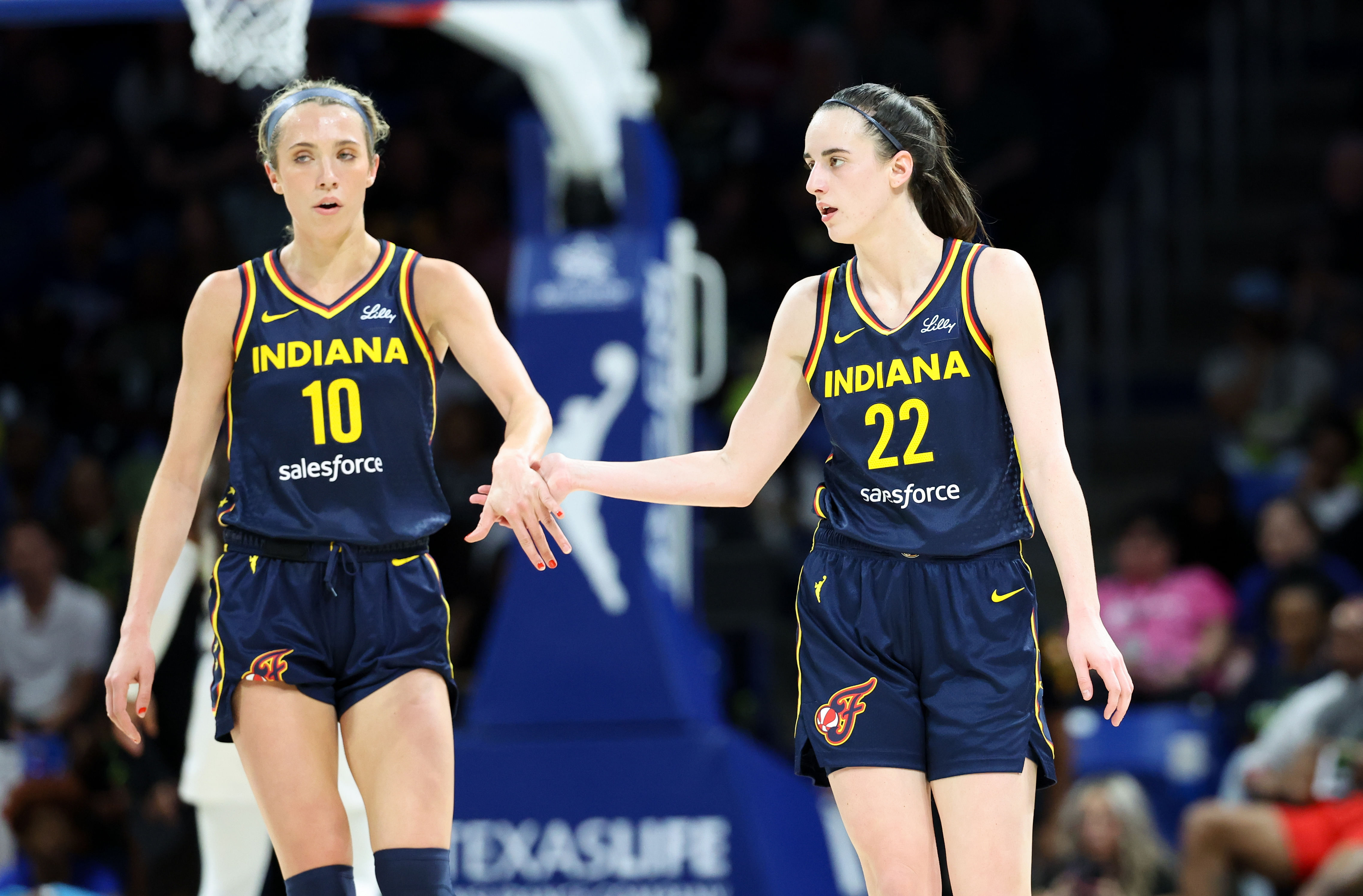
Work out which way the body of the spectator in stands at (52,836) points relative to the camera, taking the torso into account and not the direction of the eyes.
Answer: toward the camera

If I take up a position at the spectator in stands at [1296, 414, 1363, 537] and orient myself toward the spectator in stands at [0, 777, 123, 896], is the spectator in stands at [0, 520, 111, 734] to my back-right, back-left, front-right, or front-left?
front-right

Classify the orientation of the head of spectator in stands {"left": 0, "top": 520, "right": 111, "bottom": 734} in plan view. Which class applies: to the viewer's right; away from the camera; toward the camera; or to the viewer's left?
toward the camera

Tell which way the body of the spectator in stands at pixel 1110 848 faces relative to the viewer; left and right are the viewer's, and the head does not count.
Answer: facing the viewer and to the left of the viewer

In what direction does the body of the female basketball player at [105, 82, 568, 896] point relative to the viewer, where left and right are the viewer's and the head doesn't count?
facing the viewer

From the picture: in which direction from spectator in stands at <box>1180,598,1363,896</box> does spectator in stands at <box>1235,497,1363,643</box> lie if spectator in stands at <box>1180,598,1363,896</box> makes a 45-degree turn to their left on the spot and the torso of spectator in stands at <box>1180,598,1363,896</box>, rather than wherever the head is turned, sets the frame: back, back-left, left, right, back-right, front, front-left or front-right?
back

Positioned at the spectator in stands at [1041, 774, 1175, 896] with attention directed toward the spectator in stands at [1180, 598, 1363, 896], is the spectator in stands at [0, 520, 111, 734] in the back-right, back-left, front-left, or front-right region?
back-left

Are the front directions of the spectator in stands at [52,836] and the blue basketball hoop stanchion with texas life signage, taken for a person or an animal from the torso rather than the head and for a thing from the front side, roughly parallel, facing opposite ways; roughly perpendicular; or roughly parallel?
roughly parallel

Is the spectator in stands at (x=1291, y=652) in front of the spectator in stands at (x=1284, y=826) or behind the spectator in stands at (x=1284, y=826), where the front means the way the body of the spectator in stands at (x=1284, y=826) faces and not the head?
behind

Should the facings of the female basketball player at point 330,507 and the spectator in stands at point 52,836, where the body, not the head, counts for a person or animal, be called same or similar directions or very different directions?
same or similar directions

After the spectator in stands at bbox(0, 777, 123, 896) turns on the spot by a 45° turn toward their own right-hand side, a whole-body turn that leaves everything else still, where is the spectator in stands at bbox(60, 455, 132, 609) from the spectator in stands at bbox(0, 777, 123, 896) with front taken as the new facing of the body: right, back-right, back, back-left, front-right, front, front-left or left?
back-right

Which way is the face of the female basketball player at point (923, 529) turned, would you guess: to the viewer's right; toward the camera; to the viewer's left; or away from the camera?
to the viewer's left

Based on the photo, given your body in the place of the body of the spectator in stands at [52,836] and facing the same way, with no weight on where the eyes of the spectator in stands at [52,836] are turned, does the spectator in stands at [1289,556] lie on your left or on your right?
on your left

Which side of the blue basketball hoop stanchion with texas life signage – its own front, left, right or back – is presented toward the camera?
front

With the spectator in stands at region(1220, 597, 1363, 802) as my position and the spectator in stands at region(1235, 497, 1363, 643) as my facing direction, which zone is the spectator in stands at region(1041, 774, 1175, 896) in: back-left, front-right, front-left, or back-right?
back-left
